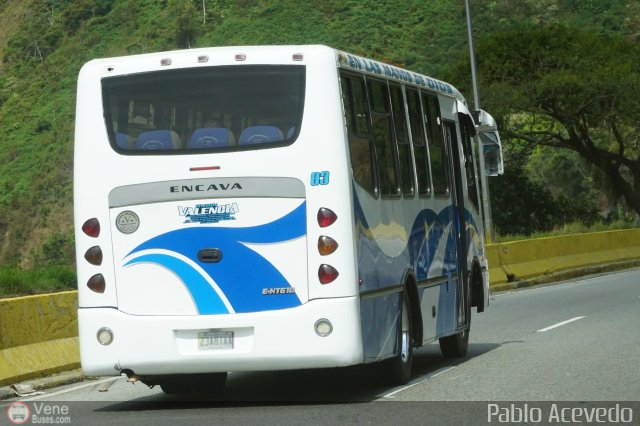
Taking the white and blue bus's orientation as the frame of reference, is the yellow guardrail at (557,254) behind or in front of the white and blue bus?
in front

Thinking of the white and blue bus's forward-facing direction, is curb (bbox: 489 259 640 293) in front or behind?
in front

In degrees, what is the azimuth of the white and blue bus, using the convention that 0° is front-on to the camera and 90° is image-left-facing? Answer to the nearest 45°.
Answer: approximately 180°
